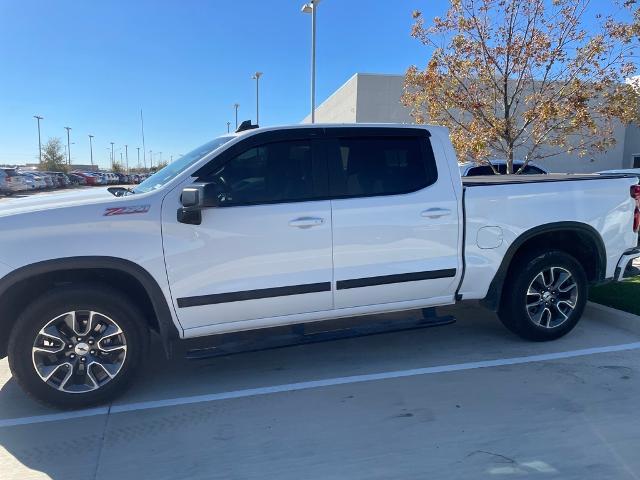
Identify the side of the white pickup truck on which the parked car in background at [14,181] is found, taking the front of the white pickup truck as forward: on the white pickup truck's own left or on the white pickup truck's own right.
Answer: on the white pickup truck's own right

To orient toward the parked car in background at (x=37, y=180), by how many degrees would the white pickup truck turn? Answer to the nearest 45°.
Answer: approximately 45° to its right

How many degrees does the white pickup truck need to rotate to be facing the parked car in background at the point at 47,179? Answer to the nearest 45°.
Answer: approximately 45° to its right

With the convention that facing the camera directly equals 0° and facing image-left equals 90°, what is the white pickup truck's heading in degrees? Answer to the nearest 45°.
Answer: approximately 90°

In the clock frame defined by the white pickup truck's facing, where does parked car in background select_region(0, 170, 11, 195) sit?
The parked car in background is roughly at 2 o'clock from the white pickup truck.

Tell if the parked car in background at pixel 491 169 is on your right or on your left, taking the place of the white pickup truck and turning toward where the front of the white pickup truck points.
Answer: on your right

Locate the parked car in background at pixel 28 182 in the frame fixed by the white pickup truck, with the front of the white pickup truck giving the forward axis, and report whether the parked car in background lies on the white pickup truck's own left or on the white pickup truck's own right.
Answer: on the white pickup truck's own right
